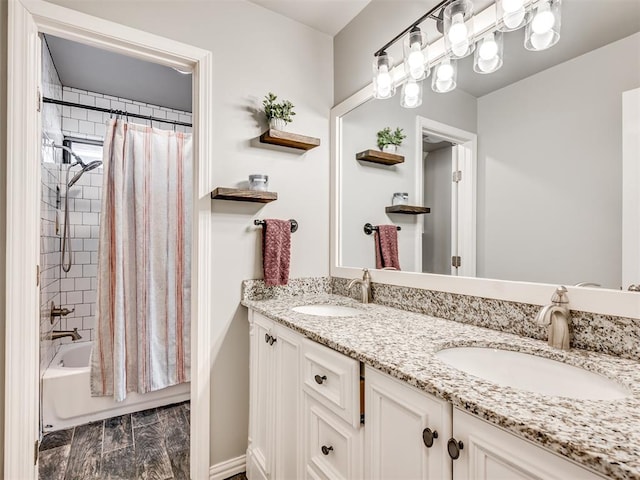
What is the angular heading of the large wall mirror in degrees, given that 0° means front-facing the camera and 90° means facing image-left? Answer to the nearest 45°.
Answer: approximately 45°

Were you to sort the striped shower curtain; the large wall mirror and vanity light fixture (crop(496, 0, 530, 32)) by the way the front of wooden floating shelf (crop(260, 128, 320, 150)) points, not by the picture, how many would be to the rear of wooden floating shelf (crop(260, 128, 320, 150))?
1

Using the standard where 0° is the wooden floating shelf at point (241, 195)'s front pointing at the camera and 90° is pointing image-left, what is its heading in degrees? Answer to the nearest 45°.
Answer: approximately 0°

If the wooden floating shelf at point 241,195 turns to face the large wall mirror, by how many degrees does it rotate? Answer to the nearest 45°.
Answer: approximately 45° to its left

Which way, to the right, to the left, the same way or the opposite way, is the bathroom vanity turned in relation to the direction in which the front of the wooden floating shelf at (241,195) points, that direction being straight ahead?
to the right
